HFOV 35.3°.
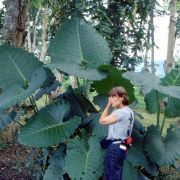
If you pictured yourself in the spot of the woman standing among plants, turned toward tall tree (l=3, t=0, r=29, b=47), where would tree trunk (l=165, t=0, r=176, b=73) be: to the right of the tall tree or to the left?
right

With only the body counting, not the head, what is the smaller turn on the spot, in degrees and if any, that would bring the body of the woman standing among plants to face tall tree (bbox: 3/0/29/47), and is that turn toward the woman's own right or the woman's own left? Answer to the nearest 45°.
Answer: approximately 45° to the woman's own right

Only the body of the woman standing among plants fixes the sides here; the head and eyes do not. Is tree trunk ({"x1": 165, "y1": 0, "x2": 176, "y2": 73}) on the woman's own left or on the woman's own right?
on the woman's own right

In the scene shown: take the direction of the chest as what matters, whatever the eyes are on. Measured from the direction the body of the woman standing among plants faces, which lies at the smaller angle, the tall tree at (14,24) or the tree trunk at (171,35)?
the tall tree

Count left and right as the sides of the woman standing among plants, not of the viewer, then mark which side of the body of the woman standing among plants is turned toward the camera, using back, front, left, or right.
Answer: left
